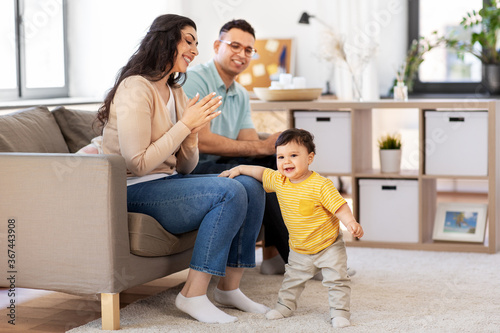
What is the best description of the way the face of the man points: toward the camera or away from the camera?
toward the camera

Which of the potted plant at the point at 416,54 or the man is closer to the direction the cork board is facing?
the man

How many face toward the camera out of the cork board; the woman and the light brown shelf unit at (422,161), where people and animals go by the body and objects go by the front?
2

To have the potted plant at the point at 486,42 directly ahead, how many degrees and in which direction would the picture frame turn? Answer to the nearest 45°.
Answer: approximately 180°

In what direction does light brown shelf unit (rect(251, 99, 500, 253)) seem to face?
toward the camera

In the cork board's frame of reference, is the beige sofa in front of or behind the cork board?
in front

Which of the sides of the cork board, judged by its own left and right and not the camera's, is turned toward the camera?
front

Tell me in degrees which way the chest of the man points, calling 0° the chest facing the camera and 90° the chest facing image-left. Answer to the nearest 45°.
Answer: approximately 315°

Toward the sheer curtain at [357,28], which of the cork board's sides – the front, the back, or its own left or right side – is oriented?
left

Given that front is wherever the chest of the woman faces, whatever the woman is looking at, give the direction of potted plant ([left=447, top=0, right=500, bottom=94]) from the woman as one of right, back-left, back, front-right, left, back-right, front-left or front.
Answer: front-left

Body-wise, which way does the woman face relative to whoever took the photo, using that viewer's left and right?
facing to the right of the viewer

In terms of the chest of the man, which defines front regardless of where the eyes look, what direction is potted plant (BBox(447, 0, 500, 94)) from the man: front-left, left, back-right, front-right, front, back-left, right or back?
left

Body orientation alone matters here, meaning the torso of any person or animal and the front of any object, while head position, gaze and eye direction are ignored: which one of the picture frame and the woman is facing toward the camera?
the picture frame

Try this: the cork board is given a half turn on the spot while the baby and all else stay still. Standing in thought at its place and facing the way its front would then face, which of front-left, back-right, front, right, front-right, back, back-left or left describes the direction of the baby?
back

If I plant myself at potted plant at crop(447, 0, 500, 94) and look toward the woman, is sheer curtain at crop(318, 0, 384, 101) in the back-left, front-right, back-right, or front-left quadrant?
front-right

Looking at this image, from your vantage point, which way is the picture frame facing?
toward the camera

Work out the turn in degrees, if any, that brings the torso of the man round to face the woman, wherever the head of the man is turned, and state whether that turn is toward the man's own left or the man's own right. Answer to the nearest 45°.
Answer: approximately 45° to the man's own right

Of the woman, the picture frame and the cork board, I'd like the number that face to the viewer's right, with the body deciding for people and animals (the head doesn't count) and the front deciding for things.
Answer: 1
